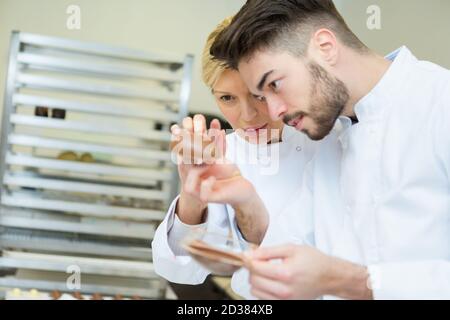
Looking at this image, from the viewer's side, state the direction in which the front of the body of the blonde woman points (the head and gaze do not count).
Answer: toward the camera

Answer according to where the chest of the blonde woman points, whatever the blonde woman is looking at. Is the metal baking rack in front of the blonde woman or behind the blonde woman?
behind
